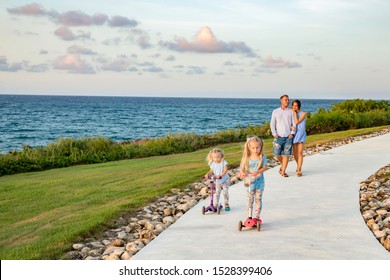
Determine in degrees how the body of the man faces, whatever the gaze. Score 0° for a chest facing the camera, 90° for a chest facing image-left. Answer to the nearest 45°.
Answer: approximately 0°

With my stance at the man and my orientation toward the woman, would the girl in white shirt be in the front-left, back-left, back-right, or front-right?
back-right

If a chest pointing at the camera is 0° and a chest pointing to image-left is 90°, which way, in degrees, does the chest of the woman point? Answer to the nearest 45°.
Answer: approximately 45°

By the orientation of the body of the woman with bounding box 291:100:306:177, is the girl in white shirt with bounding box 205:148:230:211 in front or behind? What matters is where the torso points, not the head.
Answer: in front

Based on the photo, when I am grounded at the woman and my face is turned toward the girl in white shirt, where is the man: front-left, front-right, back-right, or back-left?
front-right
